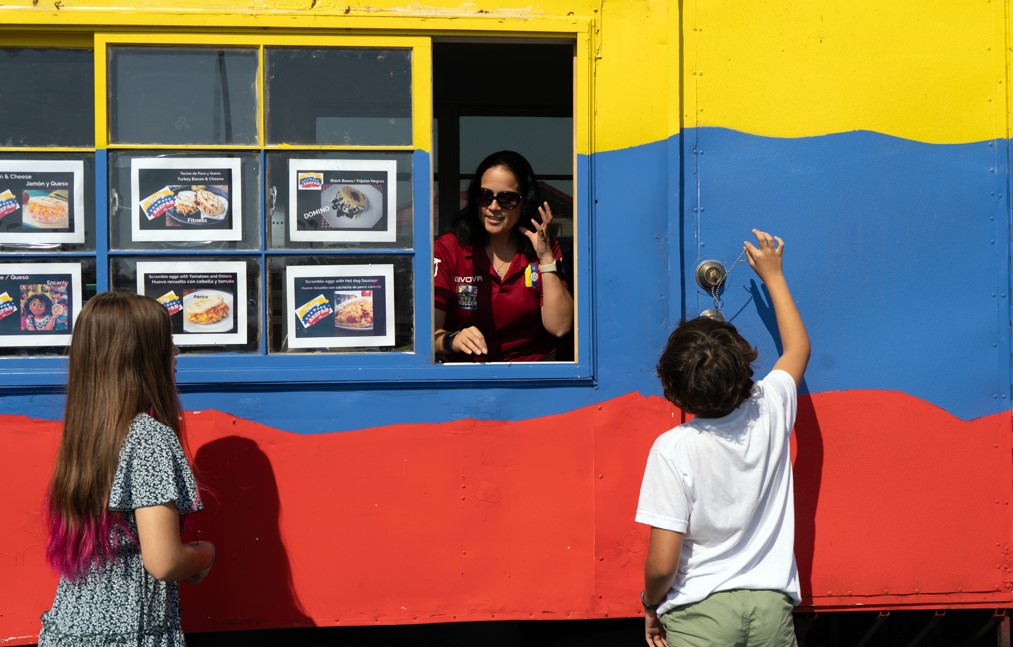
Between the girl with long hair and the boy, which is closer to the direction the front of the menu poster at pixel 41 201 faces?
the girl with long hair

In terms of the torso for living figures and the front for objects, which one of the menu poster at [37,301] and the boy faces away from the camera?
the boy

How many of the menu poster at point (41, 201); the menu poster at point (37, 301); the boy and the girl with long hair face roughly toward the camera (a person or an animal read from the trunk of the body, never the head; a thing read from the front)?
2

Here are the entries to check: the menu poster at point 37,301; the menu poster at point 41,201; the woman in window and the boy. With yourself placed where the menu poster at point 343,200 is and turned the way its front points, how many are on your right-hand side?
2

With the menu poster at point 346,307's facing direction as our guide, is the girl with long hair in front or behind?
in front

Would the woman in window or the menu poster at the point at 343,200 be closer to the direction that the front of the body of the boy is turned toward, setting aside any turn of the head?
the woman in window

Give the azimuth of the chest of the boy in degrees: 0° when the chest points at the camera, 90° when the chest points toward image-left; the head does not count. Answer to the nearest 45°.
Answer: approximately 180°

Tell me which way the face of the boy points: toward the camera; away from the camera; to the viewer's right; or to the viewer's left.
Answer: away from the camera

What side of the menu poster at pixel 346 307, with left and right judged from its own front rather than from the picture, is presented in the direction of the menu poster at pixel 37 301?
right

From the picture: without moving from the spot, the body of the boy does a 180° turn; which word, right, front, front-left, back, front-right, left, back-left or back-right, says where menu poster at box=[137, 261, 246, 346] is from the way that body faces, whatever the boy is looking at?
right

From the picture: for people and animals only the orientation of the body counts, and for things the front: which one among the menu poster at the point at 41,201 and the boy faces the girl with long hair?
the menu poster

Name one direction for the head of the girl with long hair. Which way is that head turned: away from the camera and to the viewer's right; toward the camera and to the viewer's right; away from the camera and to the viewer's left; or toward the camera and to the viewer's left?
away from the camera and to the viewer's right
